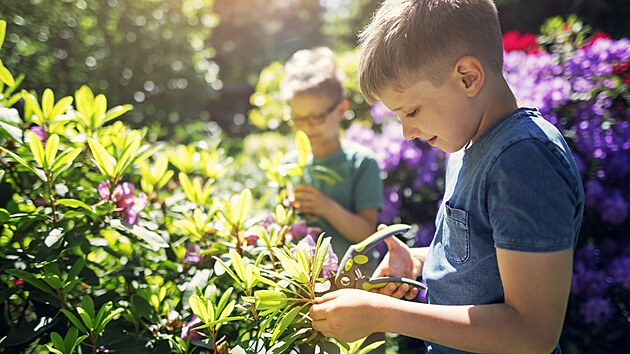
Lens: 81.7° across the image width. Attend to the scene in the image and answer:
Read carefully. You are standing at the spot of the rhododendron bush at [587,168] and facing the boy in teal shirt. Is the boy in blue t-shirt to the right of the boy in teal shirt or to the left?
left

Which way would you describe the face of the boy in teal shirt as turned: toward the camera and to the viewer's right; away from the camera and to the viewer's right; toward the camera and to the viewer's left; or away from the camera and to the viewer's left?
toward the camera and to the viewer's left

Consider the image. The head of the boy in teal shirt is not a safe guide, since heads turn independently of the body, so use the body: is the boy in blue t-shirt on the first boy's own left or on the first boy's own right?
on the first boy's own left

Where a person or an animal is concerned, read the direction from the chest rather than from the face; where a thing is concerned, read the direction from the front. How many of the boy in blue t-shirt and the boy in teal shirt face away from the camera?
0

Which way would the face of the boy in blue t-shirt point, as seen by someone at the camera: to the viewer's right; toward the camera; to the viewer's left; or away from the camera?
to the viewer's left

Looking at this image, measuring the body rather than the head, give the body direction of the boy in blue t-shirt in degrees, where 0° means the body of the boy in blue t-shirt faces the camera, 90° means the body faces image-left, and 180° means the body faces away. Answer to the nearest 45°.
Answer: approximately 90°

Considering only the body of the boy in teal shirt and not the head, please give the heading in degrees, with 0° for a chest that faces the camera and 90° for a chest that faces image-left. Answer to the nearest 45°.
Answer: approximately 45°
